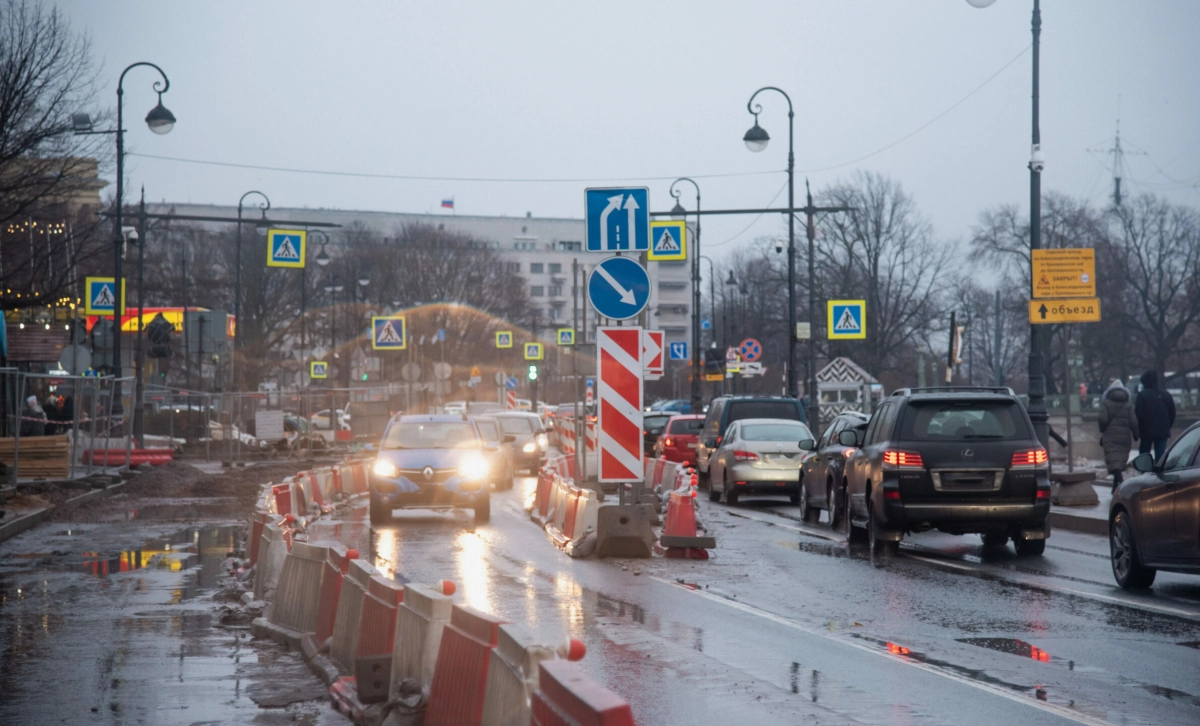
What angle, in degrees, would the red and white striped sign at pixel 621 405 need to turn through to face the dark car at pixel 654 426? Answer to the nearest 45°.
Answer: approximately 180°

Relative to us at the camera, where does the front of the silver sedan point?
facing away from the viewer

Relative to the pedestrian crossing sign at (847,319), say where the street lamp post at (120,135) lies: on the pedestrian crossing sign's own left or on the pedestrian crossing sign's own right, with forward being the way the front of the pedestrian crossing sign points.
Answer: on the pedestrian crossing sign's own right

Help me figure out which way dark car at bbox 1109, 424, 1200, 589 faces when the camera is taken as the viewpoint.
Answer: facing away from the viewer and to the left of the viewer

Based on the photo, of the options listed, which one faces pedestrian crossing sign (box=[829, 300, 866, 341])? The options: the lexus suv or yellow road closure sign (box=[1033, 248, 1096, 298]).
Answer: the lexus suv

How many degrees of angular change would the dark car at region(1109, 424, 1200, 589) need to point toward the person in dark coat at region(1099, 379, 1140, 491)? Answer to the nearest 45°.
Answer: approximately 45° to its right

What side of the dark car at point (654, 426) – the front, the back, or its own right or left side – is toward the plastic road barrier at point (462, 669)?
back

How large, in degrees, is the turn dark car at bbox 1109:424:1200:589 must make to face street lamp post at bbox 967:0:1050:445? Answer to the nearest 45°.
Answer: approximately 45° to its right

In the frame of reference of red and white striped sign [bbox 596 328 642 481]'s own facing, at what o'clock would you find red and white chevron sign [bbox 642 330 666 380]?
red and white chevron sign [bbox 642 330 666 380] is roughly at 6 o'clock from red and white striped sign [bbox 596 328 642 481].

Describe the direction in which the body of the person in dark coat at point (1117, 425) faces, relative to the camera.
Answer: away from the camera

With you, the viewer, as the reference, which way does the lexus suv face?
facing away from the viewer

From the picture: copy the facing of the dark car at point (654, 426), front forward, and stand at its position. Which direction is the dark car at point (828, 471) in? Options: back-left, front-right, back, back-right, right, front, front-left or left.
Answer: back

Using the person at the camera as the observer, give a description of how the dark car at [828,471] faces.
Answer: facing away from the viewer and to the left of the viewer
